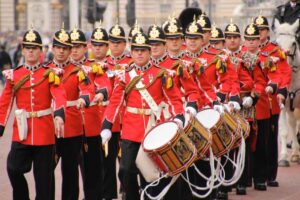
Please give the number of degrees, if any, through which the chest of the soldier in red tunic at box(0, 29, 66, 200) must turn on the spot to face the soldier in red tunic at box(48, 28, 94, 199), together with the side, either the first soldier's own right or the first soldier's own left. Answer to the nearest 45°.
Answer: approximately 135° to the first soldier's own left

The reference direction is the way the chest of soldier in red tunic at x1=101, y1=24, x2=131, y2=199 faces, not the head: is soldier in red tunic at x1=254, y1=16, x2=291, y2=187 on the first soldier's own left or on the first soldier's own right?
on the first soldier's own left

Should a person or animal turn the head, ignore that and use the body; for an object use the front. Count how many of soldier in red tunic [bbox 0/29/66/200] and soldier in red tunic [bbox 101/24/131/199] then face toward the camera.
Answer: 2

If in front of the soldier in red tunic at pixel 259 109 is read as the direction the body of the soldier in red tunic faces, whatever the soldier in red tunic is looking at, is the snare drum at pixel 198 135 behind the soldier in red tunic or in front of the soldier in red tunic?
in front
